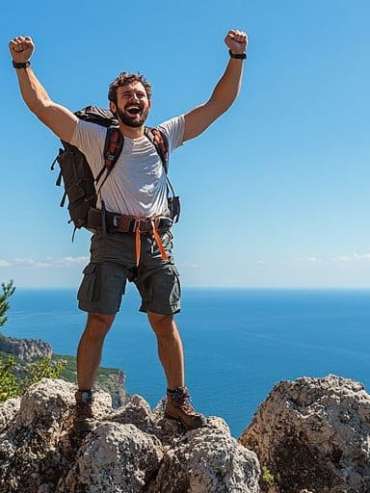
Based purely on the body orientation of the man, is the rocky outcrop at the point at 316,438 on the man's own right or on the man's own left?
on the man's own left

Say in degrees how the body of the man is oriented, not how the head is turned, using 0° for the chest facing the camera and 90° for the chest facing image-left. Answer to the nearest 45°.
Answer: approximately 315°
